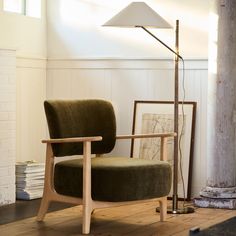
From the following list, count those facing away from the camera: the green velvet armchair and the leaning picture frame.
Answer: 0

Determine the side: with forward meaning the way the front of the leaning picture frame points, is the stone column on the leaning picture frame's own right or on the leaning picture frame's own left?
on the leaning picture frame's own left

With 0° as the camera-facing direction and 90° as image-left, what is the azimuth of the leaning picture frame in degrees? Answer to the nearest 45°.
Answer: approximately 0°

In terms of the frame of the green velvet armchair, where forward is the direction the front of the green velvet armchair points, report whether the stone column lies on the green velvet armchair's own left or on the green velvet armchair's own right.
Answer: on the green velvet armchair's own left

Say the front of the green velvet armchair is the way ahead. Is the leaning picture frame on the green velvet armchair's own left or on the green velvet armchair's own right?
on the green velvet armchair's own left

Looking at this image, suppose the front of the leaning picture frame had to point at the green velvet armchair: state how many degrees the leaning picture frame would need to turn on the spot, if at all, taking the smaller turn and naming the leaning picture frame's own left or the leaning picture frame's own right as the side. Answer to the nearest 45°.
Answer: approximately 45° to the leaning picture frame's own right
